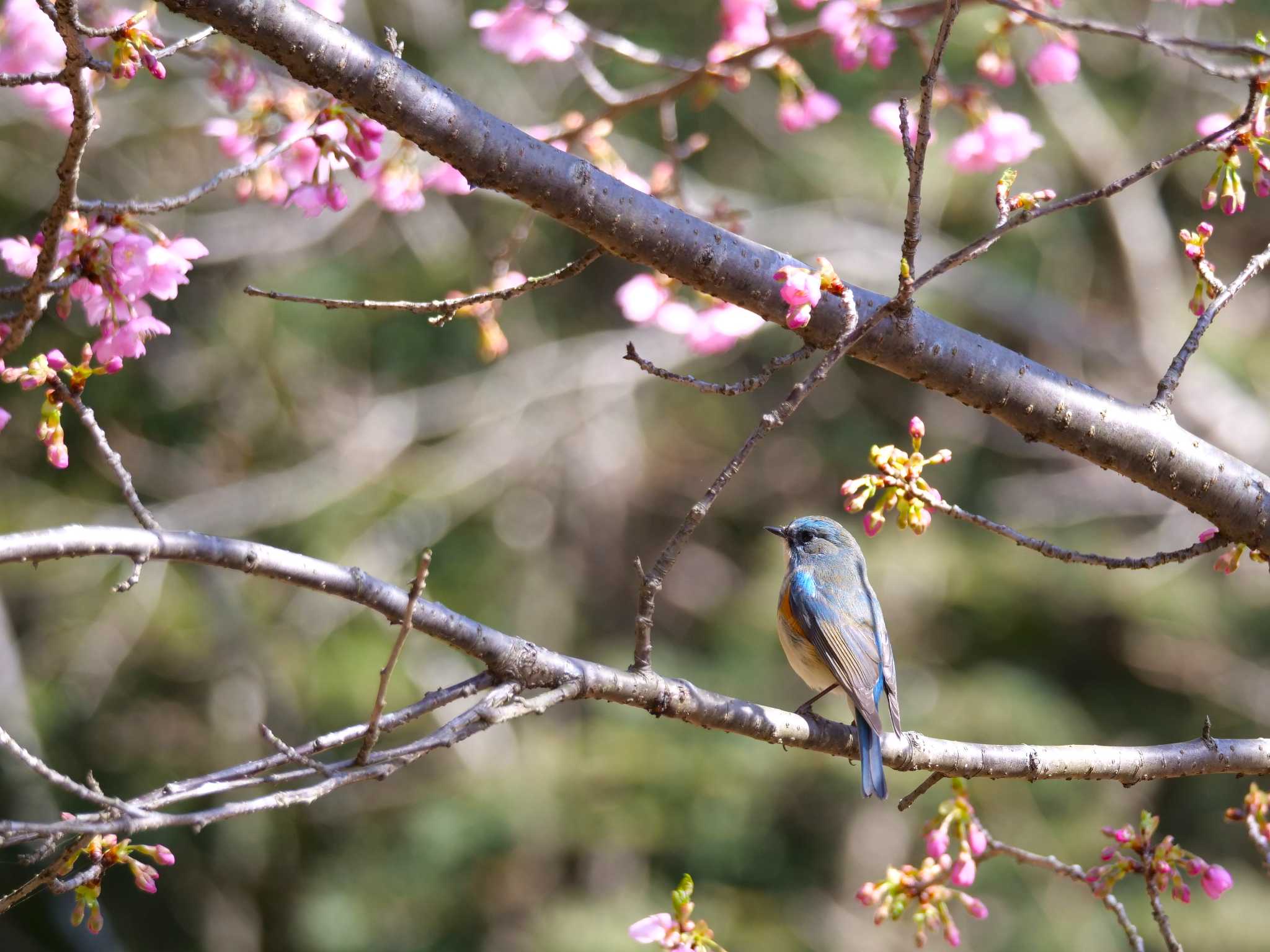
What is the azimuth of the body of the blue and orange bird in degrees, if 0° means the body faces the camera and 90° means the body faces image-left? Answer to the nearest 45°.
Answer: approximately 135°

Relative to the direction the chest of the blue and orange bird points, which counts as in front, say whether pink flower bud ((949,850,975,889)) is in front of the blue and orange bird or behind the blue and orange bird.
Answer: behind

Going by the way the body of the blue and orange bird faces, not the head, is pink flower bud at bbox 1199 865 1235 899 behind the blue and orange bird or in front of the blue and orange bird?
behind

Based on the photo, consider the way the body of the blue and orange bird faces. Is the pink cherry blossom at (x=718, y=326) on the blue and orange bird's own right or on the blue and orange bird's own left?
on the blue and orange bird's own left

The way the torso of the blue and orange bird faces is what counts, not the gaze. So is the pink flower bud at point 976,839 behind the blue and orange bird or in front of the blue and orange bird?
behind

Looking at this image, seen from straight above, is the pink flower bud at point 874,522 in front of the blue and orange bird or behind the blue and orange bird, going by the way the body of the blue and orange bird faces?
behind

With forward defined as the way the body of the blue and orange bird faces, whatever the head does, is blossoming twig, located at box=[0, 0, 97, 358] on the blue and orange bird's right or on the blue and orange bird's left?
on the blue and orange bird's left
